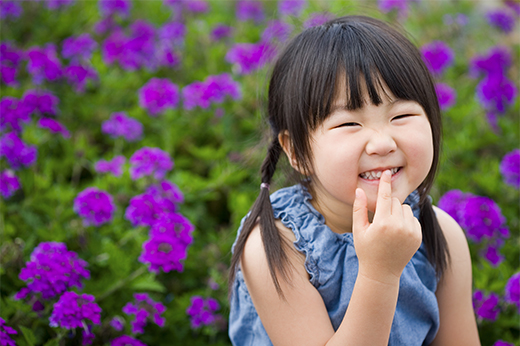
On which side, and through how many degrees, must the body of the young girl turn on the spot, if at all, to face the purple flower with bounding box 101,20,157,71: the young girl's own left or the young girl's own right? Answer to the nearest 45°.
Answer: approximately 180°

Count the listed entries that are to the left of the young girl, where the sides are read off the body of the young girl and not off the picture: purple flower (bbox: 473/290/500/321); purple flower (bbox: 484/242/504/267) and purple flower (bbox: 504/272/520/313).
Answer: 3

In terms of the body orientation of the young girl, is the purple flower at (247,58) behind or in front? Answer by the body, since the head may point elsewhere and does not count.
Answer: behind

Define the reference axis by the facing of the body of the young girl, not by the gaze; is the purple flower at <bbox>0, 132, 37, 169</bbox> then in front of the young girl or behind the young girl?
behind

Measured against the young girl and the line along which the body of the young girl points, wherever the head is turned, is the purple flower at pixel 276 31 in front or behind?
behind

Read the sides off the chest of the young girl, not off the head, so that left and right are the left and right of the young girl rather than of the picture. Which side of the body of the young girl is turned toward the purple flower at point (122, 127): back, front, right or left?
back

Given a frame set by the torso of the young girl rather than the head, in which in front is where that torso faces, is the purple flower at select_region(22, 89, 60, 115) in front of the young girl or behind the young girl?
behind

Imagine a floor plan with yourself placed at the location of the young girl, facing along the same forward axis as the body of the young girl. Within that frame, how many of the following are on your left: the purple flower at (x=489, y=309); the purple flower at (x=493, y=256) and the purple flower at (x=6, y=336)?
2

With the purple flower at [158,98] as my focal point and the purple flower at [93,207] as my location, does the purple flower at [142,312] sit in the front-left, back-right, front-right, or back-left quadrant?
back-right

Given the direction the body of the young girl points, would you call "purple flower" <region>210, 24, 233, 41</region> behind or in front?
behind

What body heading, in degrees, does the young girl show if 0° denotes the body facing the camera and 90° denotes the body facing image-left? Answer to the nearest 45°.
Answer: approximately 315°

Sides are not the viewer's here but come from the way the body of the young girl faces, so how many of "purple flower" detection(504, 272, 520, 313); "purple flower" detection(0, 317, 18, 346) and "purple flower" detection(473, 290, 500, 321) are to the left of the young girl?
2

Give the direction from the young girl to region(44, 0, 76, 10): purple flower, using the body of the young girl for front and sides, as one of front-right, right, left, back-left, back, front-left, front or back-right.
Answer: back

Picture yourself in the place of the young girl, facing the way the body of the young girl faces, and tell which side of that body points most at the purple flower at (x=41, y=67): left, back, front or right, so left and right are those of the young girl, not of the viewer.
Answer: back
